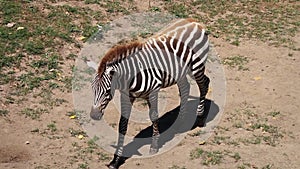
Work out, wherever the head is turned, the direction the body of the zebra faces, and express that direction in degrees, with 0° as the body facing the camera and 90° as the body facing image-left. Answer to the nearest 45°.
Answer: approximately 45°
